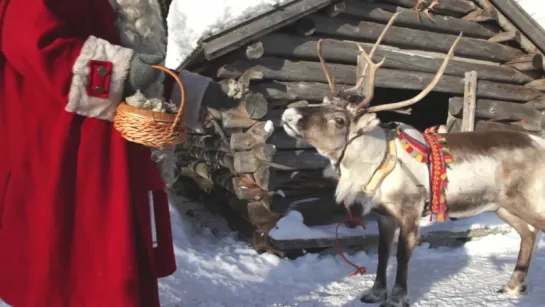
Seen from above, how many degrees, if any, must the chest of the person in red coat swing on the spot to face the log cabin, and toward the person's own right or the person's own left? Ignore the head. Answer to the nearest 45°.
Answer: approximately 45° to the person's own left

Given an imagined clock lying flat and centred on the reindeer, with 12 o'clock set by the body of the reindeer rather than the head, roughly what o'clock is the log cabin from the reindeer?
The log cabin is roughly at 2 o'clock from the reindeer.

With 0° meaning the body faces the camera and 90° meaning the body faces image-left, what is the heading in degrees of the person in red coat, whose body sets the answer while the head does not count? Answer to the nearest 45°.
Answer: approximately 270°

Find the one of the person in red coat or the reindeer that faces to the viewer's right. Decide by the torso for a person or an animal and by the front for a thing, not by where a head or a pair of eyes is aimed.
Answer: the person in red coat

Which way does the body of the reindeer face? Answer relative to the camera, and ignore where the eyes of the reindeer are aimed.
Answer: to the viewer's left

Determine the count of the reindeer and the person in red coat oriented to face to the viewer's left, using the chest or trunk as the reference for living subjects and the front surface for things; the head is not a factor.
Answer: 1

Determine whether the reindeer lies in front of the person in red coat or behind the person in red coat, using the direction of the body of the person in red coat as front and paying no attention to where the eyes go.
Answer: in front
